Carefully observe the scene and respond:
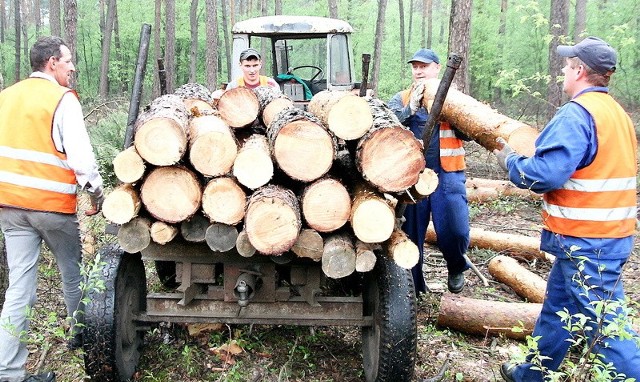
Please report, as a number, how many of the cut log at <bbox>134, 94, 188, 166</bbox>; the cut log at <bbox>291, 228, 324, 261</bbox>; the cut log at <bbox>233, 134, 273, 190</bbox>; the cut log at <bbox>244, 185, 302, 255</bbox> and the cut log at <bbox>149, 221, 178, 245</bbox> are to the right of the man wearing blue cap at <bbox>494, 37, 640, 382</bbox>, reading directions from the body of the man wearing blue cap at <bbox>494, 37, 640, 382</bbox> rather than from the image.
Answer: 0

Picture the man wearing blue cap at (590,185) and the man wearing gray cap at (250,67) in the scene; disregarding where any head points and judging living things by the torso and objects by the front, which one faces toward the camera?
the man wearing gray cap

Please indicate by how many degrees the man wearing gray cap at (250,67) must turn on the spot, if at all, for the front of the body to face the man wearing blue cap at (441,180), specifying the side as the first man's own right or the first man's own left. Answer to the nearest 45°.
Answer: approximately 45° to the first man's own left

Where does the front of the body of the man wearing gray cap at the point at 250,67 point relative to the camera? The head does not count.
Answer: toward the camera

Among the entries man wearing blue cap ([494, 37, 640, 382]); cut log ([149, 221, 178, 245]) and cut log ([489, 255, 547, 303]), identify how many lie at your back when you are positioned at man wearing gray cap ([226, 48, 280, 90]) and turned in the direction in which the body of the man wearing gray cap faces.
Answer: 0

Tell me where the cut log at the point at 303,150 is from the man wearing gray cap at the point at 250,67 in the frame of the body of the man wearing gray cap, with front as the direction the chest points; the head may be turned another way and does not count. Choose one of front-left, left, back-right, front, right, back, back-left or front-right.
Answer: front

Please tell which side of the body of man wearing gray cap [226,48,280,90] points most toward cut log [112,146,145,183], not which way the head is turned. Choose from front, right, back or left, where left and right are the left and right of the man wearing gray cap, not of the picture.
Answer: front

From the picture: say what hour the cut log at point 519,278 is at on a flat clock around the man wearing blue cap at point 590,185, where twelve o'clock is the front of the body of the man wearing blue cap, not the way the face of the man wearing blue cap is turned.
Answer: The cut log is roughly at 1 o'clock from the man wearing blue cap.

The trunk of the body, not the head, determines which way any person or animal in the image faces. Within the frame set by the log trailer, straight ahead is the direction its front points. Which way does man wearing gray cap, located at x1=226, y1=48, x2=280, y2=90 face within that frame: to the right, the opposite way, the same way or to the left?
the opposite way

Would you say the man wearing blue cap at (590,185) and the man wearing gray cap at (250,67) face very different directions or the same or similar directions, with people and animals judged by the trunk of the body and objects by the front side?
very different directions

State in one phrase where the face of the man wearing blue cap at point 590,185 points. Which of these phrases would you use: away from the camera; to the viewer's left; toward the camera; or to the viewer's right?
to the viewer's left

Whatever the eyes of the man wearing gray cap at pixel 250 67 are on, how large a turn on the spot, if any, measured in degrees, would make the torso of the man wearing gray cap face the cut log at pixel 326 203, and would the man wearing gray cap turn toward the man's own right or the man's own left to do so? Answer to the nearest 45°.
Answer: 0° — they already face it

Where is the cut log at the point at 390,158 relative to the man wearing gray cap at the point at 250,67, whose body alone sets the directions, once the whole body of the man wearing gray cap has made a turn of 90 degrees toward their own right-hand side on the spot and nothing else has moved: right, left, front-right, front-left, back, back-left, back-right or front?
left
